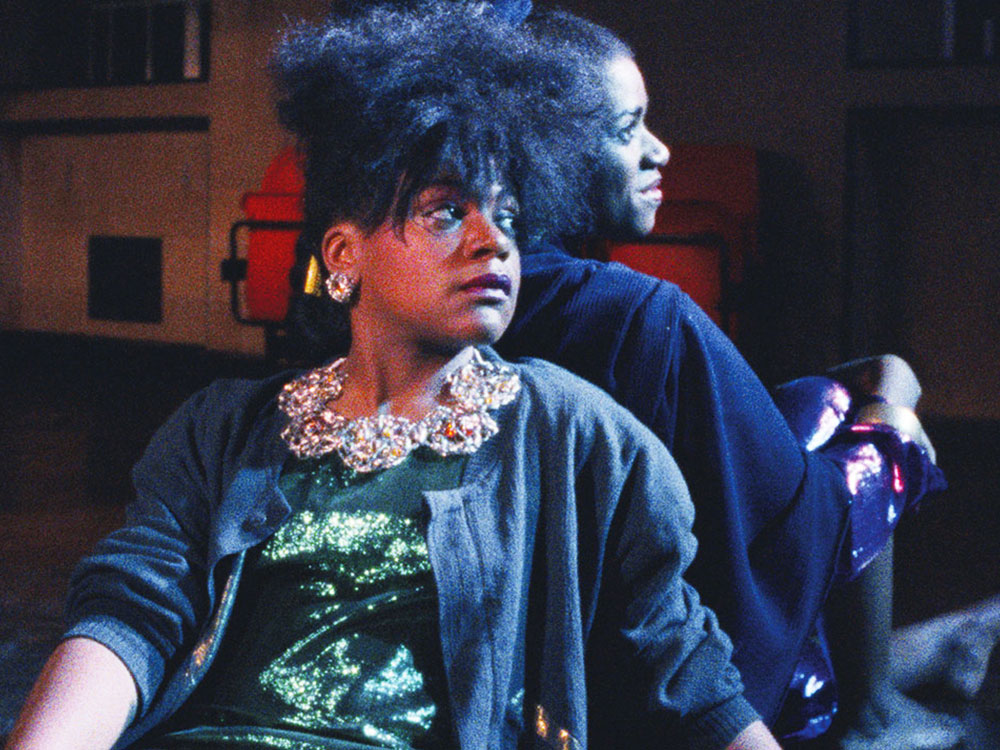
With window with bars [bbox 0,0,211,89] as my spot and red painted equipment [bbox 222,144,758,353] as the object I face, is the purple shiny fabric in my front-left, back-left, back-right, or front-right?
front-right

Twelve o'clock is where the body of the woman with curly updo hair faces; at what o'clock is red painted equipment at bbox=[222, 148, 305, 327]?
The red painted equipment is roughly at 6 o'clock from the woman with curly updo hair.

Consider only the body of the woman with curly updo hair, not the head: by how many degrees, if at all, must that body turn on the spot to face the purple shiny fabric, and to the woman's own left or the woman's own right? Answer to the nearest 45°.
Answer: approximately 135° to the woman's own left

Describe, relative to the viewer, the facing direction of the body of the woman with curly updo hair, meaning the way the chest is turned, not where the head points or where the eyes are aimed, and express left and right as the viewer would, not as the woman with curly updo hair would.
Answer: facing the viewer
